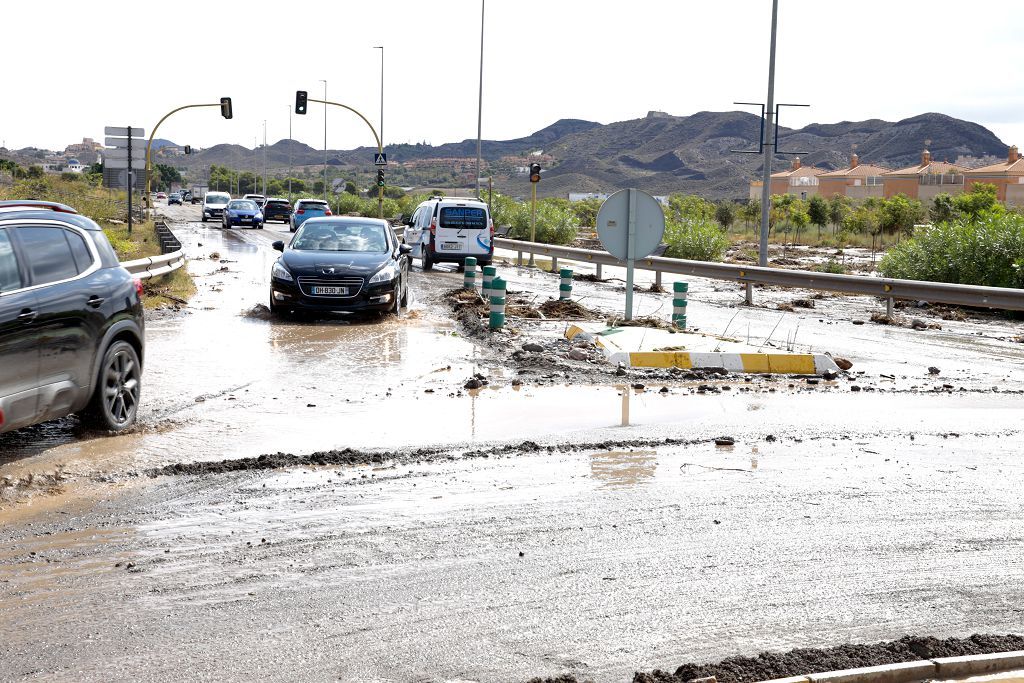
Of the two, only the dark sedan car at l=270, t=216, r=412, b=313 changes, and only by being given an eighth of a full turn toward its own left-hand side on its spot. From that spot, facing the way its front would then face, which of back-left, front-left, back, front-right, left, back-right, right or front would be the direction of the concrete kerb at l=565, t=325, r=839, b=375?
front

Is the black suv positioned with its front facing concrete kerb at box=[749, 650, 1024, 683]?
no

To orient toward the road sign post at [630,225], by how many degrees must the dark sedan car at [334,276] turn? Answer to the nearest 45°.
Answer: approximately 45° to its left

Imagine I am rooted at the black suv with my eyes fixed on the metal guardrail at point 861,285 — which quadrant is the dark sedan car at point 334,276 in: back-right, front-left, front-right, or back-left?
front-left

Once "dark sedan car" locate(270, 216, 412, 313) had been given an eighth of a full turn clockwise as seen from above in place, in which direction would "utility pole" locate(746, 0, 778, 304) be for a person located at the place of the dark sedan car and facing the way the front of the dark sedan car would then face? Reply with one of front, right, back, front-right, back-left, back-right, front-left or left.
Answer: back

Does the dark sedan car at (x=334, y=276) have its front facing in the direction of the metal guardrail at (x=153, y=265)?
no

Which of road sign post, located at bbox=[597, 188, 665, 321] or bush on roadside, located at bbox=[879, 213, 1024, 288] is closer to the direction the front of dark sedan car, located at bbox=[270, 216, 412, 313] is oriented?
the road sign post

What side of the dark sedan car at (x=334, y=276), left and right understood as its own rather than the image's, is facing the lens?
front

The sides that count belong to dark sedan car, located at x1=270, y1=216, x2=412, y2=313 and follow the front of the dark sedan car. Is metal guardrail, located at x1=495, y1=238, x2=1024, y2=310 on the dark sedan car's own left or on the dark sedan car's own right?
on the dark sedan car's own left

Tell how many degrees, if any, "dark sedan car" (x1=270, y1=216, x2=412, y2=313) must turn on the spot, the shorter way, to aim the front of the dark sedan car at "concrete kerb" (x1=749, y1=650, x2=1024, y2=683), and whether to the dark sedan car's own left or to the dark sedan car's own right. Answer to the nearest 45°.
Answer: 0° — it already faces it

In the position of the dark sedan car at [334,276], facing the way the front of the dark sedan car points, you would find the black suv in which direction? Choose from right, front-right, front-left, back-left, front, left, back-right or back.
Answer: front

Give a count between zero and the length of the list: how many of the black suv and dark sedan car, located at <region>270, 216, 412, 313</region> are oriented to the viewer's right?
0
